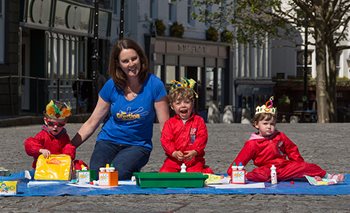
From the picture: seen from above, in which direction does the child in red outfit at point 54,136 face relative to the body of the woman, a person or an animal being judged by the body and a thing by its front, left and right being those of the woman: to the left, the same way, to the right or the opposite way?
the same way

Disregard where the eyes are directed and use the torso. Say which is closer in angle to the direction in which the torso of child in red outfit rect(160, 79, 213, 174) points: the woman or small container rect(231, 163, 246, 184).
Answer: the small container

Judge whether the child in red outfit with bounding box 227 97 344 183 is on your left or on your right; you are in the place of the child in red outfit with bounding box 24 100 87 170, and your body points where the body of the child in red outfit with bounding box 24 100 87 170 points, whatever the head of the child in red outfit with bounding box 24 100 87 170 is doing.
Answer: on your left

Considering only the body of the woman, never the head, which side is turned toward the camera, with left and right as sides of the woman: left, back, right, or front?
front

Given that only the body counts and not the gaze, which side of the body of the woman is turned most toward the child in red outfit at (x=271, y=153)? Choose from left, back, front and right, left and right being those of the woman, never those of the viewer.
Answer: left

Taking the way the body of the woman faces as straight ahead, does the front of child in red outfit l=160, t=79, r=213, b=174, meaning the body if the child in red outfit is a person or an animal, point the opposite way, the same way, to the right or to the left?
the same way

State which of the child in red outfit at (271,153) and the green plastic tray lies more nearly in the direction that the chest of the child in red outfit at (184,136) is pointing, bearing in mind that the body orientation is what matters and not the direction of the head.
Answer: the green plastic tray

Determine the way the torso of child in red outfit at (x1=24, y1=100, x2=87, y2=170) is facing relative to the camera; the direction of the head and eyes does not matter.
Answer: toward the camera

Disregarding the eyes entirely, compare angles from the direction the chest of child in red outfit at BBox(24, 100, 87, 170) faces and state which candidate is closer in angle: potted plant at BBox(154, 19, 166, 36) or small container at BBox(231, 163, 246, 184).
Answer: the small container

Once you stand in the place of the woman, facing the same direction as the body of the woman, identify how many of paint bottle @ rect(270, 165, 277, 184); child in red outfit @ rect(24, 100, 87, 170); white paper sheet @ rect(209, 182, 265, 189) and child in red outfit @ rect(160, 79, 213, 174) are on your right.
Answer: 1

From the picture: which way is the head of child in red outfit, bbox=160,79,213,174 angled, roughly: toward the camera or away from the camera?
toward the camera

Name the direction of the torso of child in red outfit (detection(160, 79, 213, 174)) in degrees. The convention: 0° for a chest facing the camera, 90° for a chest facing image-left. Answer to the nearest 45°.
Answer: approximately 0°

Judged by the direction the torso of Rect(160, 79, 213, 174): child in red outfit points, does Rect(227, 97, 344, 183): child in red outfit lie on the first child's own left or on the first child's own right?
on the first child's own left

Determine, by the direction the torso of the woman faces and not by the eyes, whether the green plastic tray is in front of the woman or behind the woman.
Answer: in front

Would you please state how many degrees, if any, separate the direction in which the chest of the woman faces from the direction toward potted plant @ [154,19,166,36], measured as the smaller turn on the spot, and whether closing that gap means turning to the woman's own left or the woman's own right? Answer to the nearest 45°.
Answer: approximately 180°

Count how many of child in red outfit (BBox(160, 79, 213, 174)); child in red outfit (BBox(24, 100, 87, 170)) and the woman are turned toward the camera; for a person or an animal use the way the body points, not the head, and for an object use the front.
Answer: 3

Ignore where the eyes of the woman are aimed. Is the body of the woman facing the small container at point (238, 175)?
no
